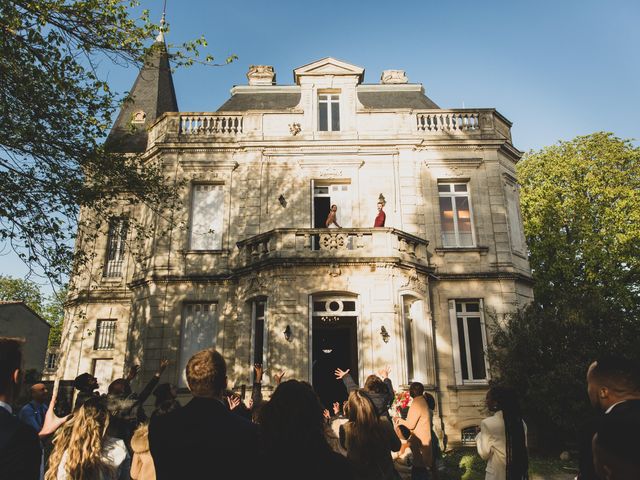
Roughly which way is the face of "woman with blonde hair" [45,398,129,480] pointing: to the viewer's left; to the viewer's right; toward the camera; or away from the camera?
away from the camera

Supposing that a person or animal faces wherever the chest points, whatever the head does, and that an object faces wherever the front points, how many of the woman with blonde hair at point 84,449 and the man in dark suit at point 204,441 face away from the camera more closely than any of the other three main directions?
2

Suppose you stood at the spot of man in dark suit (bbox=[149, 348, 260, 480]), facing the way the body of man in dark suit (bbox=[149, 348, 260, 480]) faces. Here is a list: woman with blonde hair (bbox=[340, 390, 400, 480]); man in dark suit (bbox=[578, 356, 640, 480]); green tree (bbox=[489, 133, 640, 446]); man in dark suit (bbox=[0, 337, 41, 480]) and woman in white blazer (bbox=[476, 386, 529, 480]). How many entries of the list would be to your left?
1

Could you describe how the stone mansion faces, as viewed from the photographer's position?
facing the viewer

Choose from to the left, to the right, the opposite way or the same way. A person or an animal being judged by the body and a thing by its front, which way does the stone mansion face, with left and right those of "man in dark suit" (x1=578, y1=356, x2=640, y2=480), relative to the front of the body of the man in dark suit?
the opposite way

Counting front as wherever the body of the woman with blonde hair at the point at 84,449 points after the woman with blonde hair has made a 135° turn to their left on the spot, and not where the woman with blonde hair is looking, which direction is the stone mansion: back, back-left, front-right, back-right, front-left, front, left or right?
back

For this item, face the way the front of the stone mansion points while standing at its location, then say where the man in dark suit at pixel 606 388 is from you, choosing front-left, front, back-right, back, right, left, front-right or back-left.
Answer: front

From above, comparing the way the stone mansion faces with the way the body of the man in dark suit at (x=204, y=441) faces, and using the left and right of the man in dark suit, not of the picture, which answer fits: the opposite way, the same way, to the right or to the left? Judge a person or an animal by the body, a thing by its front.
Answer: the opposite way

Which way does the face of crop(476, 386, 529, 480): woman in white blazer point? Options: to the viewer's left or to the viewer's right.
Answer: to the viewer's left

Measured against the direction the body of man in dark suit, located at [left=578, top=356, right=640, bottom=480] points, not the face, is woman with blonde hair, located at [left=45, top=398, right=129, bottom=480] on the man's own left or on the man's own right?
on the man's own left

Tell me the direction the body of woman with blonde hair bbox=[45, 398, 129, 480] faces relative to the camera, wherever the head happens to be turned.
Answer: away from the camera

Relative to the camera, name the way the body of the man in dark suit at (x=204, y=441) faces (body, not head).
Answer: away from the camera

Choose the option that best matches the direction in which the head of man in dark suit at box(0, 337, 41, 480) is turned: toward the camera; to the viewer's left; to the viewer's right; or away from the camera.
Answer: away from the camera

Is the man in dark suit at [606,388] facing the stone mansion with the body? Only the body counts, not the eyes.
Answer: yes

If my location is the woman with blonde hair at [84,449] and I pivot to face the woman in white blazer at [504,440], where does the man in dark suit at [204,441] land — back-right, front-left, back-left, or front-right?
front-right
